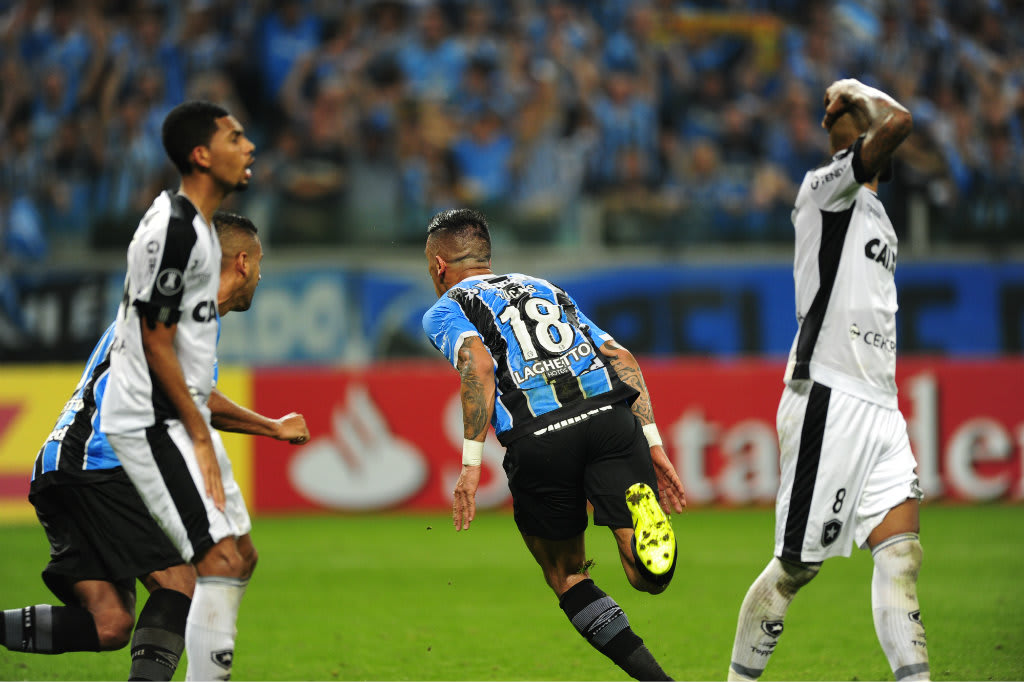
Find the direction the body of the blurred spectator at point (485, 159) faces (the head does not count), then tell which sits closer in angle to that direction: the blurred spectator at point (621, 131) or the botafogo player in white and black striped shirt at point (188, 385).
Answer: the botafogo player in white and black striped shirt

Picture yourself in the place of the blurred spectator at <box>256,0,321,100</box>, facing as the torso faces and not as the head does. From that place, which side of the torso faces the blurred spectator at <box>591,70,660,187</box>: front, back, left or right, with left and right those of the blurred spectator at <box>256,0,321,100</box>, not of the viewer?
left

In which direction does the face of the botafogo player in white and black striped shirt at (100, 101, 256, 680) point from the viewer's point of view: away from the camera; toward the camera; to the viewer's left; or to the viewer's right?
to the viewer's right

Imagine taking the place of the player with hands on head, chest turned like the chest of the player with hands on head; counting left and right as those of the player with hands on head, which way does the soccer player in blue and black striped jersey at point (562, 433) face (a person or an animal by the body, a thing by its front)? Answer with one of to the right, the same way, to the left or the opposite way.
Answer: the opposite way

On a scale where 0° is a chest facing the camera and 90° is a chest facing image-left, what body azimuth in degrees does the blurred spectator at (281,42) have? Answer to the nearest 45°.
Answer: approximately 0°

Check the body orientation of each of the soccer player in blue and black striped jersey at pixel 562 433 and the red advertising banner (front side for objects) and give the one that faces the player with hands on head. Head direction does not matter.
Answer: the red advertising banner

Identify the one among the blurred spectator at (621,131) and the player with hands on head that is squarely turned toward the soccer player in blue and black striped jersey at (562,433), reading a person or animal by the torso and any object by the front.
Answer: the blurred spectator

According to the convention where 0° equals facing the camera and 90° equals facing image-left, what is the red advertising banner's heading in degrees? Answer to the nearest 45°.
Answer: approximately 0°

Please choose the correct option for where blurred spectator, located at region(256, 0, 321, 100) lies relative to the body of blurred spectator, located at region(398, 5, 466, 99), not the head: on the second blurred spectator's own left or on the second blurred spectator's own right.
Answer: on the second blurred spectator's own right

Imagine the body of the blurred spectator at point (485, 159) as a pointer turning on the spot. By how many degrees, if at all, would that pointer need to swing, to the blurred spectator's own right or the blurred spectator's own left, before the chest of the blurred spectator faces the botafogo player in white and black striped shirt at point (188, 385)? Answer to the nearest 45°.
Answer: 0° — they already face them

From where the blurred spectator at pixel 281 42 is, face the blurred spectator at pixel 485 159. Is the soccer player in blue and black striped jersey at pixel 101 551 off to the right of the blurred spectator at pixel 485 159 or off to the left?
right
